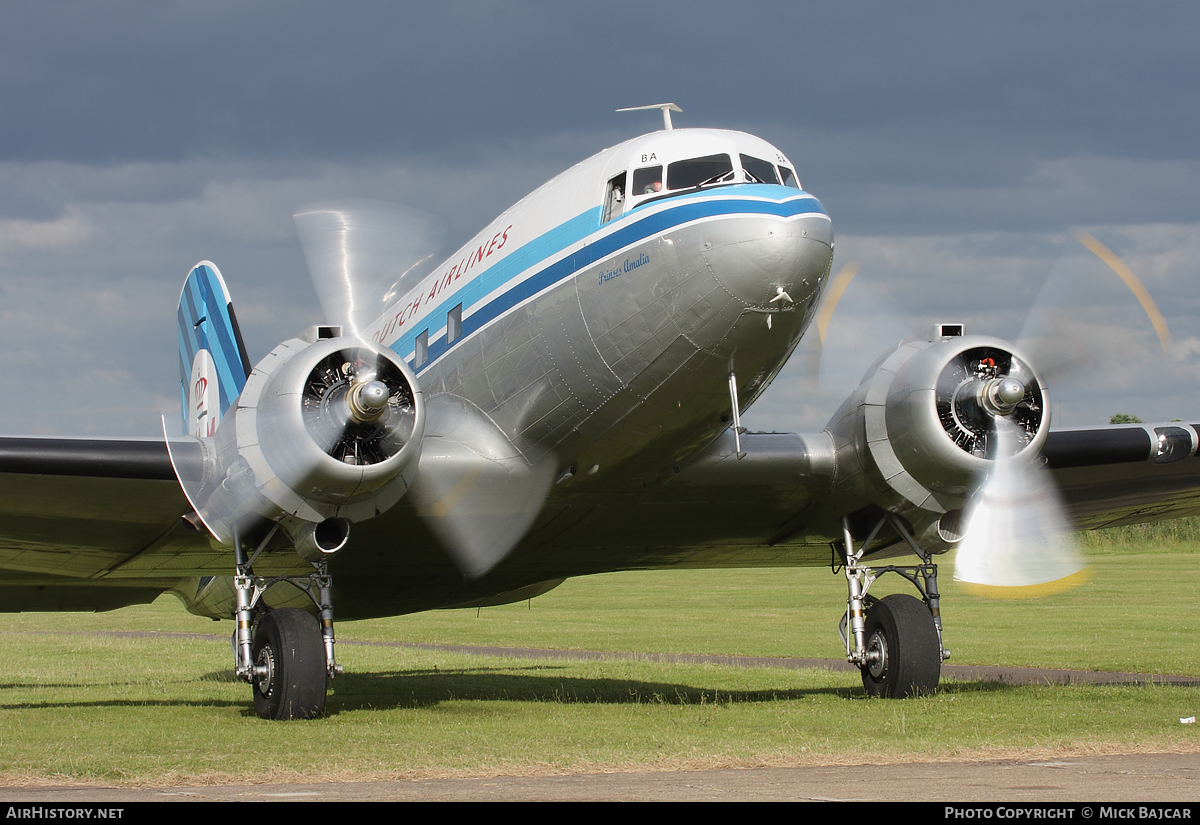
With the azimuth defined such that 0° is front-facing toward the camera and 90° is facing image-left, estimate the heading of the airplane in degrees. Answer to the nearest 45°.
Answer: approximately 315°
